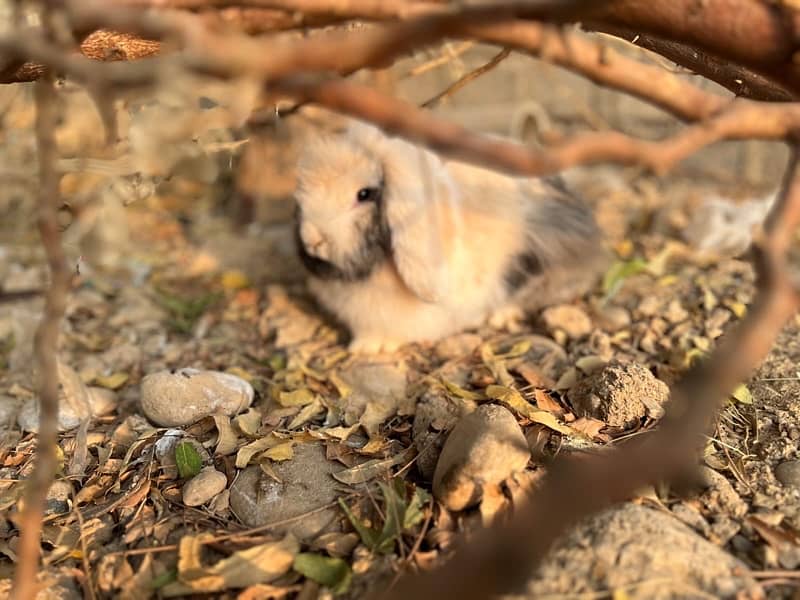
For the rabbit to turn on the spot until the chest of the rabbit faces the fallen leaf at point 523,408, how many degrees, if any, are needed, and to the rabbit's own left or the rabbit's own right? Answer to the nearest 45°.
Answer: approximately 90° to the rabbit's own left

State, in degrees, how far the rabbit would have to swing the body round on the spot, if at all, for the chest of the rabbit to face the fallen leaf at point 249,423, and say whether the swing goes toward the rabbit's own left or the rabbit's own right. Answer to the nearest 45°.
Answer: approximately 45° to the rabbit's own left

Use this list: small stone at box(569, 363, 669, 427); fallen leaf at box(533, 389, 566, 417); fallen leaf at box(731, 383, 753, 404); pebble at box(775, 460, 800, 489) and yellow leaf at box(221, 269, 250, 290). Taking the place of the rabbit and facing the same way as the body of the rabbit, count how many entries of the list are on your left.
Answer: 4

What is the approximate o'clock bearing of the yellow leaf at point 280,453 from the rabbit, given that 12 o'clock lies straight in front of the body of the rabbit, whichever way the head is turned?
The yellow leaf is roughly at 11 o'clock from the rabbit.

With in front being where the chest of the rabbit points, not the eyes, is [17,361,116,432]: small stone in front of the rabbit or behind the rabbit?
in front

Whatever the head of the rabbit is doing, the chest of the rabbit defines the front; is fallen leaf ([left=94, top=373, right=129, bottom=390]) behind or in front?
in front

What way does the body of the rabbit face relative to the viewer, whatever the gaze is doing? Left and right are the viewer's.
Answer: facing the viewer and to the left of the viewer

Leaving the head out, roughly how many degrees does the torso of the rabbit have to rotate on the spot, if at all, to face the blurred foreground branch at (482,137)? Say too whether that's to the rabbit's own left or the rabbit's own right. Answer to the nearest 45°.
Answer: approximately 45° to the rabbit's own left

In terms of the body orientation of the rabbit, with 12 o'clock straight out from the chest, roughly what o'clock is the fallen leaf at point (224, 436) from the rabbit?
The fallen leaf is roughly at 11 o'clock from the rabbit.

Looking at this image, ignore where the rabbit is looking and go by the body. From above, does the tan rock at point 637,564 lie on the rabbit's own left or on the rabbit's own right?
on the rabbit's own left

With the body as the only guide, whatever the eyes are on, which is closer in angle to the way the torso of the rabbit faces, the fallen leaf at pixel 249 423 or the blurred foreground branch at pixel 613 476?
the fallen leaf

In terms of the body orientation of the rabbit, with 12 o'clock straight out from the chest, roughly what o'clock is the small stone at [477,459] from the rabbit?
The small stone is roughly at 10 o'clock from the rabbit.

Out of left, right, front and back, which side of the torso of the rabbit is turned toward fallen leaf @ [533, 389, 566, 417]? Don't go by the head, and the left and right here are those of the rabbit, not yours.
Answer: left

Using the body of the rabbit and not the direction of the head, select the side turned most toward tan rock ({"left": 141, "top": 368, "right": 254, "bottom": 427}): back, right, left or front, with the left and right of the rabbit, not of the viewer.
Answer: front

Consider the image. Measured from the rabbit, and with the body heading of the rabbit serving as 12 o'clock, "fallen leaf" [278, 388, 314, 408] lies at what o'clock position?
The fallen leaf is roughly at 11 o'clock from the rabbit.

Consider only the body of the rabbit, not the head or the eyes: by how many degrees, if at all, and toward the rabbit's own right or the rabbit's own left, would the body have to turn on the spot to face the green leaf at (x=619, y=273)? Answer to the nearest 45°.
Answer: approximately 180°
